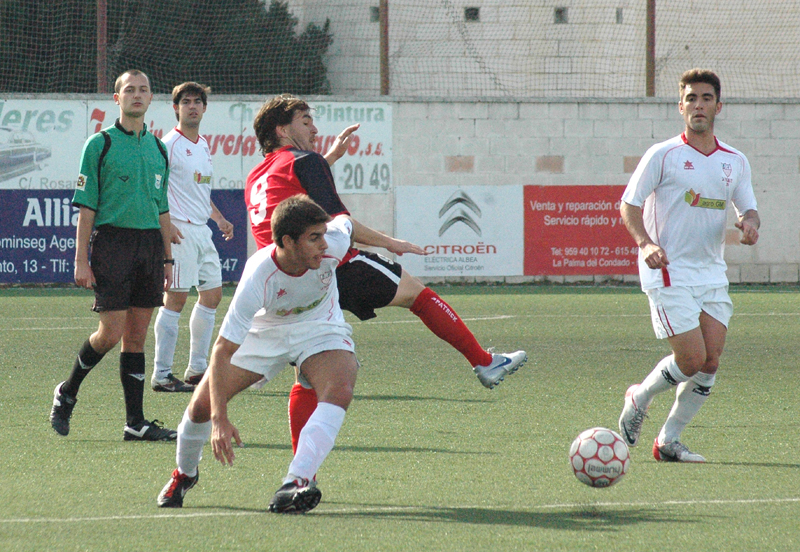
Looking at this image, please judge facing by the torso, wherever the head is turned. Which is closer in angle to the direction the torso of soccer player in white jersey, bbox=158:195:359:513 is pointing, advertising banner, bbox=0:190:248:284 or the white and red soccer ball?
the white and red soccer ball

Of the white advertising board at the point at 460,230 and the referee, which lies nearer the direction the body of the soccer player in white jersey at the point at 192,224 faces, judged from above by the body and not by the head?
the referee

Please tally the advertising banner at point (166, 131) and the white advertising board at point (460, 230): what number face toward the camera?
2

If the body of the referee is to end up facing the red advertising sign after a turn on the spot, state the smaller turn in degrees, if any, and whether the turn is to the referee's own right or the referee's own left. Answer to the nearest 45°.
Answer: approximately 90° to the referee's own left

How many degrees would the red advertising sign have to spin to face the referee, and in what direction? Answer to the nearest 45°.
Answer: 0° — it already faces them

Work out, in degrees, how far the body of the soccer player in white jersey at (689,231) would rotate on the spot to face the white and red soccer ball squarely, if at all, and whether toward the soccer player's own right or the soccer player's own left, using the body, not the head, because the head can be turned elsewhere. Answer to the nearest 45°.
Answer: approximately 45° to the soccer player's own right

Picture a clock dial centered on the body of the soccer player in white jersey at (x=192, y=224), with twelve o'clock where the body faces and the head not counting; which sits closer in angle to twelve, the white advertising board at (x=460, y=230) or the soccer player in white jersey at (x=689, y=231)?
the soccer player in white jersey

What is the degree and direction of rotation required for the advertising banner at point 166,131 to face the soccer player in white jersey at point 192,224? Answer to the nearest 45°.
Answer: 0° — it already faces them

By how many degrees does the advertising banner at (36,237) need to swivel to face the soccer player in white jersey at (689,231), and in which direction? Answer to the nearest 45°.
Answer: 0° — it already faces them

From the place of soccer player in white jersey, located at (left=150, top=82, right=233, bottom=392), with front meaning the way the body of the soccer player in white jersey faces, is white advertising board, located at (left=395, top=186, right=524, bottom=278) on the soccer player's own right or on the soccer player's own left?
on the soccer player's own left
